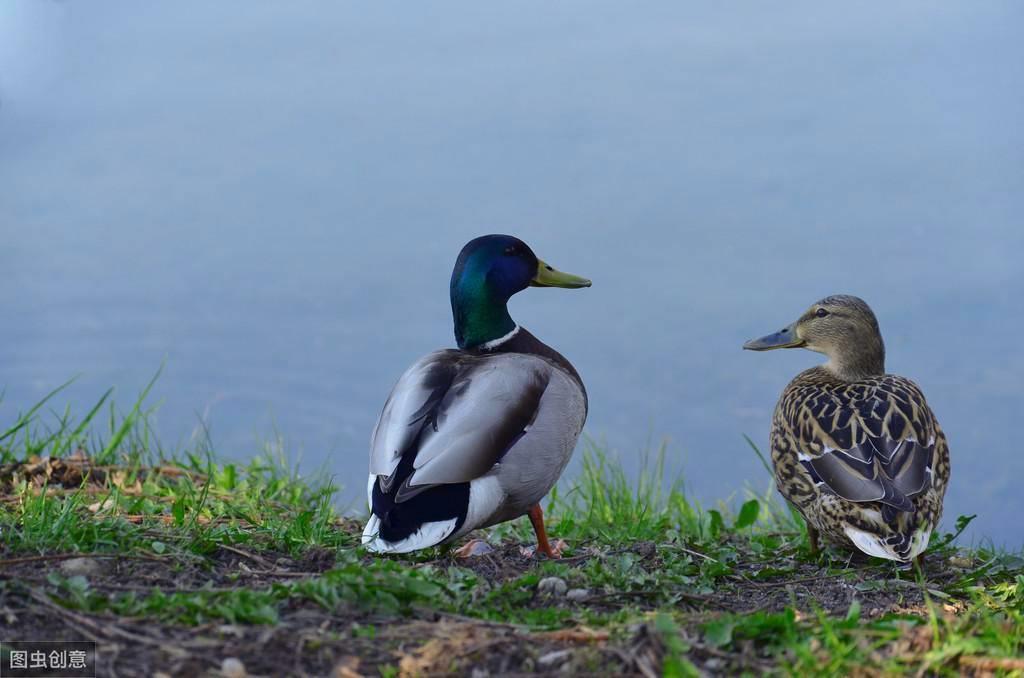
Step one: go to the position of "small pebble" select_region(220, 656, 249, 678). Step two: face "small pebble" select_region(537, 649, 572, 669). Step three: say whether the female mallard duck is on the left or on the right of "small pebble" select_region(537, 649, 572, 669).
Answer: left

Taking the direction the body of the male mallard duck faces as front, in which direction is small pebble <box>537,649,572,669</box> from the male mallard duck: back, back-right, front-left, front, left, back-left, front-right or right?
back-right

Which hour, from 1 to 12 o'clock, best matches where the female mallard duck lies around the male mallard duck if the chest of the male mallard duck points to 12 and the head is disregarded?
The female mallard duck is roughly at 1 o'clock from the male mallard duck.

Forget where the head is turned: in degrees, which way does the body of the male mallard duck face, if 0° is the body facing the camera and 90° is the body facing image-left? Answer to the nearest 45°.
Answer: approximately 225°

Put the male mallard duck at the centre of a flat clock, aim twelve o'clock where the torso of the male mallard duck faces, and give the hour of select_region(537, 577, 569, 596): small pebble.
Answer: The small pebble is roughly at 4 o'clock from the male mallard duck.

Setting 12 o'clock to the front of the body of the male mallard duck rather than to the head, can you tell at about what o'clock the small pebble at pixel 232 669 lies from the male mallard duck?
The small pebble is roughly at 5 o'clock from the male mallard duck.

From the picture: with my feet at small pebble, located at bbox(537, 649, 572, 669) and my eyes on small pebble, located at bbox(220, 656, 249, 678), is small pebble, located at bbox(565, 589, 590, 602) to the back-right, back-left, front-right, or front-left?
back-right
